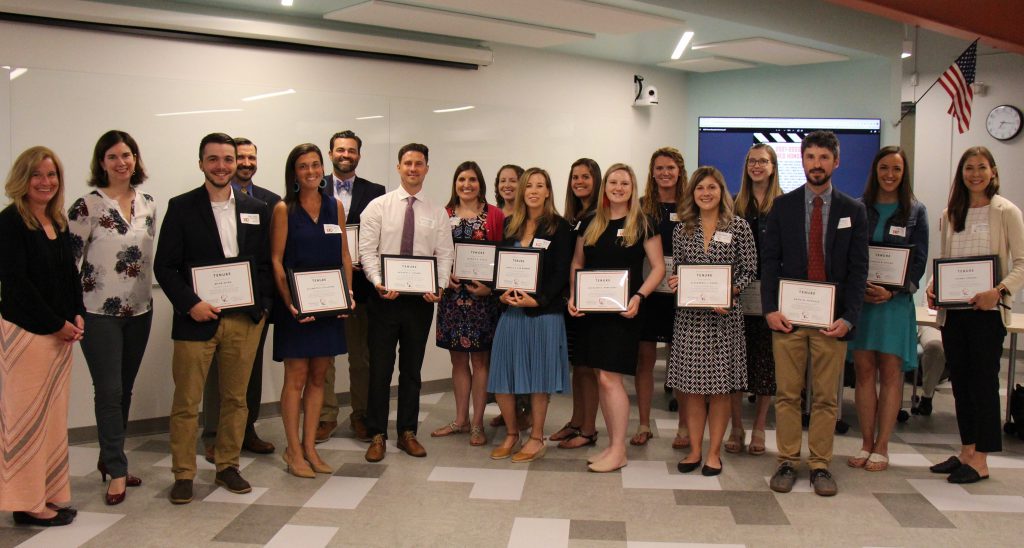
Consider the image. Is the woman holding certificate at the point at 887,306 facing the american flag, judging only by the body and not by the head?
no

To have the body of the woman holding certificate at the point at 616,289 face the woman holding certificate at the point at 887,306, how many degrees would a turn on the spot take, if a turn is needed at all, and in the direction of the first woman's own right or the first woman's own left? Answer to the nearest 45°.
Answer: approximately 135° to the first woman's own left

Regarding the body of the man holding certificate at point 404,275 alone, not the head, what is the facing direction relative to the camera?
toward the camera

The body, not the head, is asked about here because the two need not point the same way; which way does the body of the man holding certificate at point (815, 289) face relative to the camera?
toward the camera

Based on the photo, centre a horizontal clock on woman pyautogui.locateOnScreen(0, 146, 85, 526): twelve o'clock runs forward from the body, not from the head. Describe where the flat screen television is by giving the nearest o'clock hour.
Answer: The flat screen television is roughly at 10 o'clock from the woman.

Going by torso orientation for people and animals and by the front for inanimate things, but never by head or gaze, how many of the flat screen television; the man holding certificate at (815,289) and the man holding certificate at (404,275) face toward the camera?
3

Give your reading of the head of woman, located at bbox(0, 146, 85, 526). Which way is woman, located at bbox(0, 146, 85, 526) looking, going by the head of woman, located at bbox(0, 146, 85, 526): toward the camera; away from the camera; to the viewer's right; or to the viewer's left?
toward the camera

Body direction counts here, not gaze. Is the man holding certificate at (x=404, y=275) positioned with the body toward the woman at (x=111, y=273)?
no

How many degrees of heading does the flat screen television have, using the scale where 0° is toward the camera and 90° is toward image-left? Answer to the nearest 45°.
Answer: approximately 0°

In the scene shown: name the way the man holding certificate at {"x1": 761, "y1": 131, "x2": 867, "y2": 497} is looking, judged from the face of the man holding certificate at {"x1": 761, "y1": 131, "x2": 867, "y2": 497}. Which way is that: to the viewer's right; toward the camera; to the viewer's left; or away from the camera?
toward the camera

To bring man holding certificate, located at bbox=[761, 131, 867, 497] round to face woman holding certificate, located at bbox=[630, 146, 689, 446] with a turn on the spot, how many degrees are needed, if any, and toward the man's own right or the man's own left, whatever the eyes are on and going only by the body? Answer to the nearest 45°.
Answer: approximately 135° to the man's own right

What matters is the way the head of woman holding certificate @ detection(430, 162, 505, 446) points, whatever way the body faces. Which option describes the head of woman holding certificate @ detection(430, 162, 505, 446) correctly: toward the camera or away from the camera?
toward the camera

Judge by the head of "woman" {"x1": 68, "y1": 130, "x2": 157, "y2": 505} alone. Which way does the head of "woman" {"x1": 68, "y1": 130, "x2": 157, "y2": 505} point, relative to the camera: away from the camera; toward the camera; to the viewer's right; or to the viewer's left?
toward the camera

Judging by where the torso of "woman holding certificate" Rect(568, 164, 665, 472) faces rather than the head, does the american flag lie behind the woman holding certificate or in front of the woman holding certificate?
behind

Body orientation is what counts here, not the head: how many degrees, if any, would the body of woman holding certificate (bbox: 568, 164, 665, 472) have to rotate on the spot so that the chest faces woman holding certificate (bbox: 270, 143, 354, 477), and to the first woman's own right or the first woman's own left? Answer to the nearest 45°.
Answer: approximately 45° to the first woman's own right

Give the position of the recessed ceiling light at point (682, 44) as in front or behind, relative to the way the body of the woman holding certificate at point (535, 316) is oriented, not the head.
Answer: behind

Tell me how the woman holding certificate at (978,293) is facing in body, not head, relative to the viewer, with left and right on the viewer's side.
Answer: facing the viewer and to the left of the viewer

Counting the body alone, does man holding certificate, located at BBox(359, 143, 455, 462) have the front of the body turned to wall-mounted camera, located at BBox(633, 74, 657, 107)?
no
